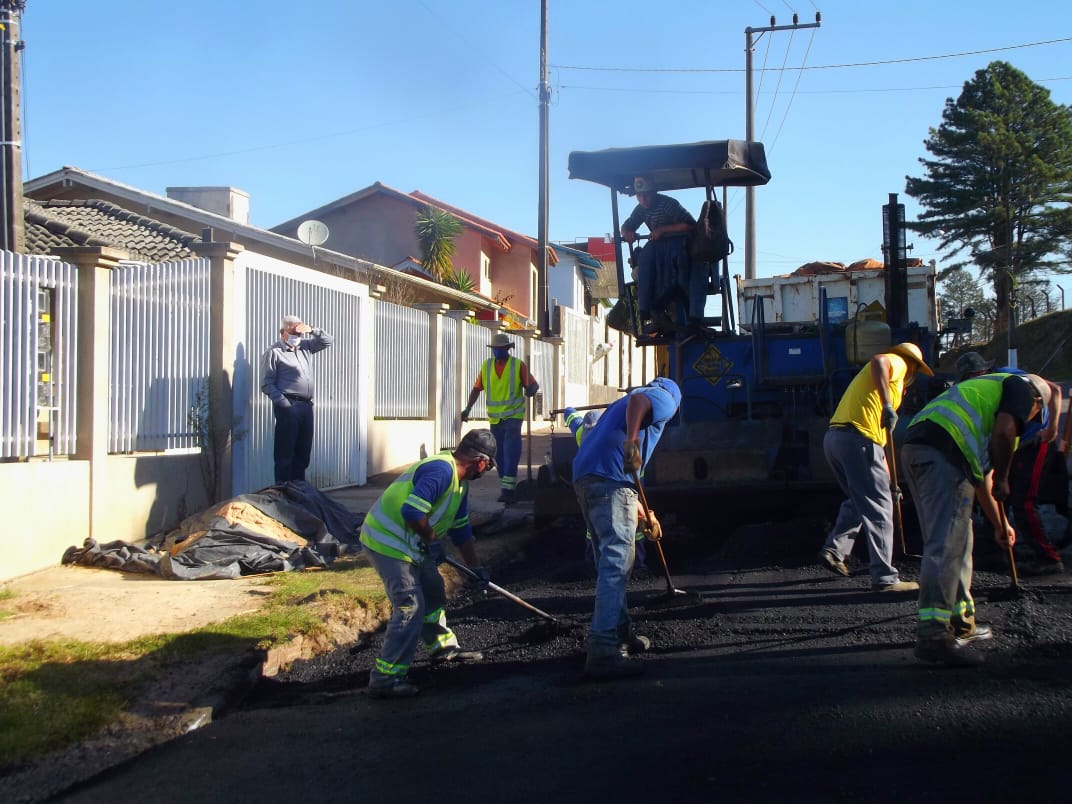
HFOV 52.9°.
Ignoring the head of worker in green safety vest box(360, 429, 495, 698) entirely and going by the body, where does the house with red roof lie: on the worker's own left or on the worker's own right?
on the worker's own left

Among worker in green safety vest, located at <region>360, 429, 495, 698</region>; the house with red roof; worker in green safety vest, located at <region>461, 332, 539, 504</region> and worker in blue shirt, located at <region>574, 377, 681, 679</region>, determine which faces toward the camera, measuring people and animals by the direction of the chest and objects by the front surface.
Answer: worker in green safety vest, located at <region>461, 332, 539, 504</region>

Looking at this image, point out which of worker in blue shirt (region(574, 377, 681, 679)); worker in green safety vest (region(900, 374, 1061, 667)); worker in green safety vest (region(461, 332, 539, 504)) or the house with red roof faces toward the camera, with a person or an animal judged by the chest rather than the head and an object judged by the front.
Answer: worker in green safety vest (region(461, 332, 539, 504))

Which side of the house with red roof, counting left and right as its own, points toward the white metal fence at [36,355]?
right

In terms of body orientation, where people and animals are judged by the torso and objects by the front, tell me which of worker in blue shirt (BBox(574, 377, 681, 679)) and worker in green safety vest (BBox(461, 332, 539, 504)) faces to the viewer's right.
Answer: the worker in blue shirt

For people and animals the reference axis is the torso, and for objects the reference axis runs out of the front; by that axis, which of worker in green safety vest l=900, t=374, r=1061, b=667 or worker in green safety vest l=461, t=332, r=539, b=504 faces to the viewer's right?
worker in green safety vest l=900, t=374, r=1061, b=667

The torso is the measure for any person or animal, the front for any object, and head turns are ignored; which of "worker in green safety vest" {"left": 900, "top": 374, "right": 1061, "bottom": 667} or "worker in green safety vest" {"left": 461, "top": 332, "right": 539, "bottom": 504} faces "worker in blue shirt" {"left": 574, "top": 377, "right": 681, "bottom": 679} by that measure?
"worker in green safety vest" {"left": 461, "top": 332, "right": 539, "bottom": 504}

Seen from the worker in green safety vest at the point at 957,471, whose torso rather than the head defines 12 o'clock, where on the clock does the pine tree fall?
The pine tree is roughly at 9 o'clock from the worker in green safety vest.

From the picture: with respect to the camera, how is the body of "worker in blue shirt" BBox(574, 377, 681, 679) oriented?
to the viewer's right

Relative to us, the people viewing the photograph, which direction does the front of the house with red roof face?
facing to the right of the viewer

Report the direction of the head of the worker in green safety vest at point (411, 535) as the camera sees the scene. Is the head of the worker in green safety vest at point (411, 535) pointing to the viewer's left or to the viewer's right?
to the viewer's right

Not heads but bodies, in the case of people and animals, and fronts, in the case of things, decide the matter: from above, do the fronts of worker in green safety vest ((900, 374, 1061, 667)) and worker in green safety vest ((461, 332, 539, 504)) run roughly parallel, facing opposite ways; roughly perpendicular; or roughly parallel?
roughly perpendicular

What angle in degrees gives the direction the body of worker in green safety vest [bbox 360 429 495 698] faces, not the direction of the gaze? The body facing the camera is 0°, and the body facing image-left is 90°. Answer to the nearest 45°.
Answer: approximately 270°

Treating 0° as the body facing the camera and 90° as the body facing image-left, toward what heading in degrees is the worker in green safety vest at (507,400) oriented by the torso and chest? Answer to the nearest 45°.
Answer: approximately 0°

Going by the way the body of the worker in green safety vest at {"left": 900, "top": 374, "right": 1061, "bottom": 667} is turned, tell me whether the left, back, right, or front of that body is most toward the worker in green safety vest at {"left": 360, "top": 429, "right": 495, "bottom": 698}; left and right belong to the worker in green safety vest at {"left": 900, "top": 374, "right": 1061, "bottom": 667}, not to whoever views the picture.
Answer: back

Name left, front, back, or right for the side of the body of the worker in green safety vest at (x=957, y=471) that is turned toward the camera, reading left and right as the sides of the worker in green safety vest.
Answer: right
